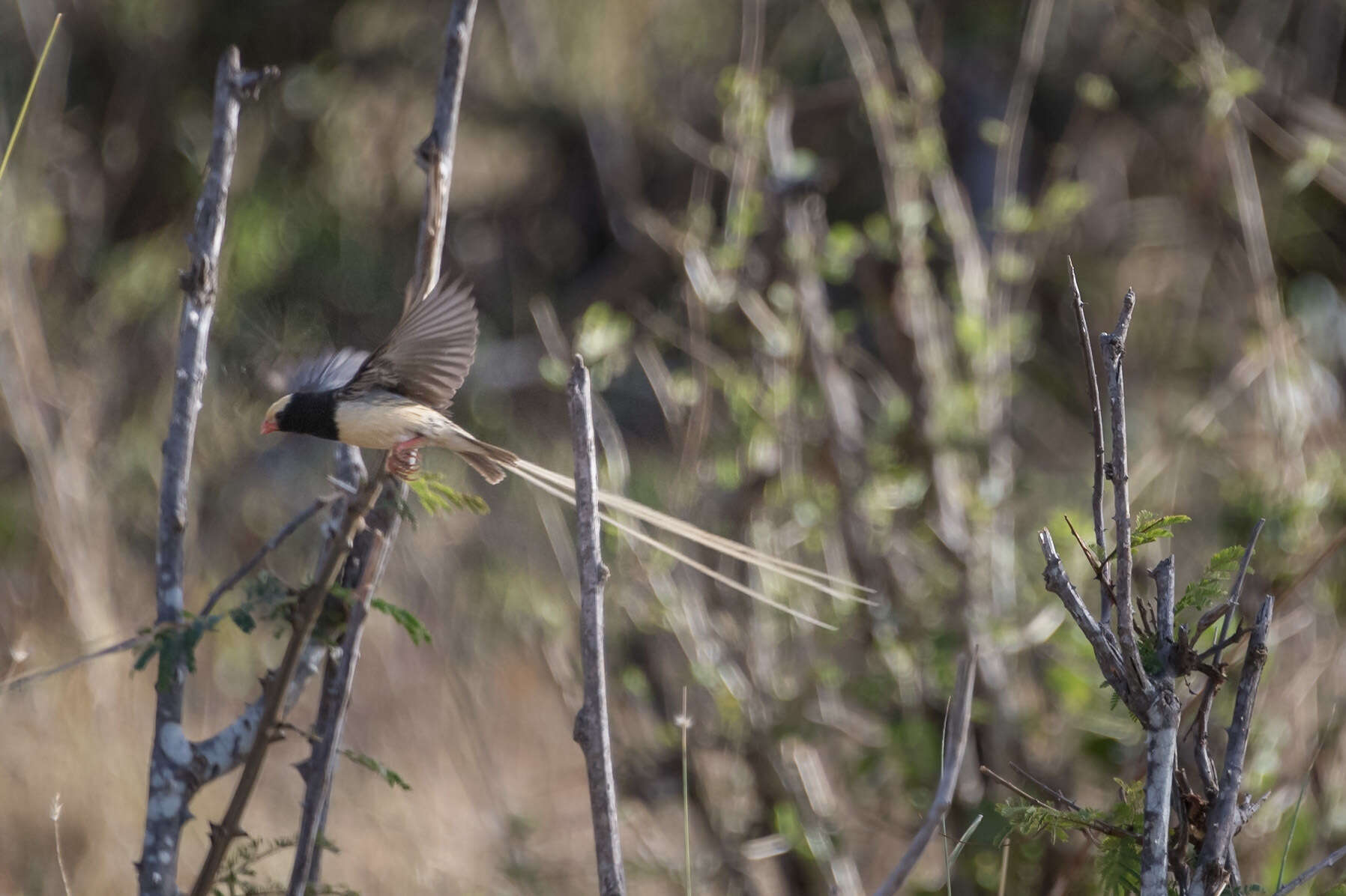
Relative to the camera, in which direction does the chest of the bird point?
to the viewer's left

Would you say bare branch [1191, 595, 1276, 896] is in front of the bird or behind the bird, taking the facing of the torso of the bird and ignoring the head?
behind

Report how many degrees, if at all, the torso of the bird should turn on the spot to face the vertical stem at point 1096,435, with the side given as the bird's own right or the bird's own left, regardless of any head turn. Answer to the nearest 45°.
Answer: approximately 135° to the bird's own left

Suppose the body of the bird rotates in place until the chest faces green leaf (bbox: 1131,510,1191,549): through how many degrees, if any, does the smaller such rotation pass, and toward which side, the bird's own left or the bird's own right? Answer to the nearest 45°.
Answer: approximately 135° to the bird's own left
